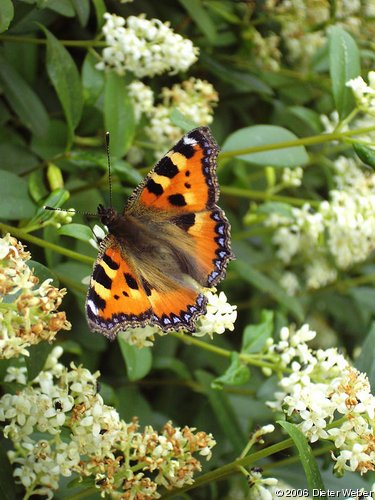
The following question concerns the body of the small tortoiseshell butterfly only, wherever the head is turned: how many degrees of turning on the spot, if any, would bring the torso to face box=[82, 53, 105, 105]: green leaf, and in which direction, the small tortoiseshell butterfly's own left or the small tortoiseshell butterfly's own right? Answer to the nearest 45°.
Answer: approximately 45° to the small tortoiseshell butterfly's own right

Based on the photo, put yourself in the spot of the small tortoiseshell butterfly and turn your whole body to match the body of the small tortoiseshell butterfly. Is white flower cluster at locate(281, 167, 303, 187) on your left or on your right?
on your right

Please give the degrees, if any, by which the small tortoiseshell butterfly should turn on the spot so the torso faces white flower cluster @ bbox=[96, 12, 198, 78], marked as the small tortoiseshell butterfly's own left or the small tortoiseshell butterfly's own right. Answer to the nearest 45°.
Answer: approximately 45° to the small tortoiseshell butterfly's own right

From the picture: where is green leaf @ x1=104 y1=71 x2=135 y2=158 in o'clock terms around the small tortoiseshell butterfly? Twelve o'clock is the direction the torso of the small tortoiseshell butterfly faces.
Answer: The green leaf is roughly at 1 o'clock from the small tortoiseshell butterfly.

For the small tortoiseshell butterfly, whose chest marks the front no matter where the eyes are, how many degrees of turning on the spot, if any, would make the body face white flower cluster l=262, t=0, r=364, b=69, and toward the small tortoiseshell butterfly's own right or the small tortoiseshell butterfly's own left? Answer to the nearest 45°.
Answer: approximately 45° to the small tortoiseshell butterfly's own right

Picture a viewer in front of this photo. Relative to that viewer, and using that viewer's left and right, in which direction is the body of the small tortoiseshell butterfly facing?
facing away from the viewer and to the left of the viewer

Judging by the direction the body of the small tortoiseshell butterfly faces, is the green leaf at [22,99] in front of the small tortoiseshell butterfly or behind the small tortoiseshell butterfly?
in front
